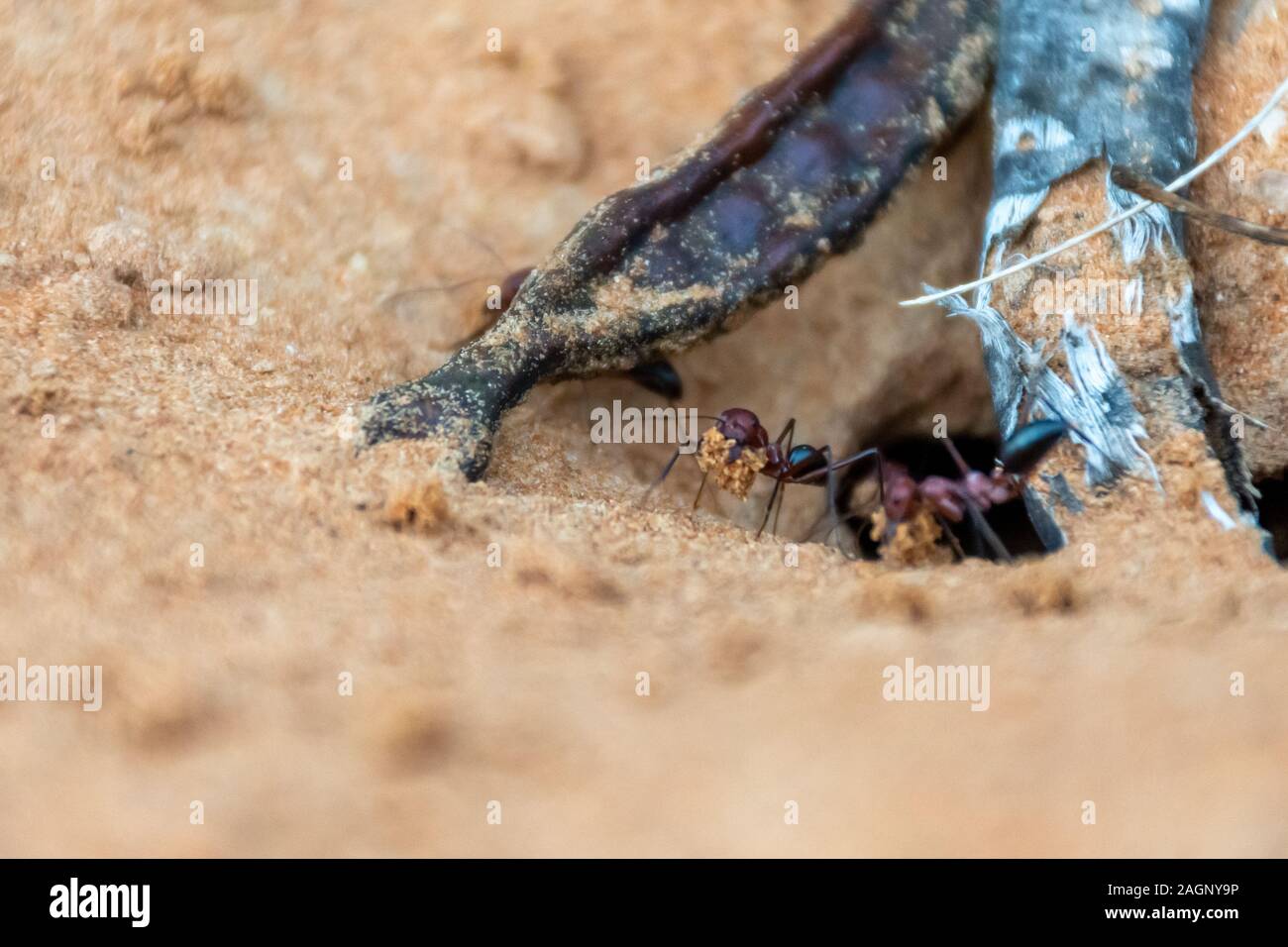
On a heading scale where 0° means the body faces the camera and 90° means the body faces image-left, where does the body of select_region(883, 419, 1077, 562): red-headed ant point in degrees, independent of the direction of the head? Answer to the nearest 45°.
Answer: approximately 90°
